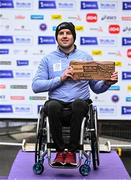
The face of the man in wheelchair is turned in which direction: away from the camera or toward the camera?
toward the camera

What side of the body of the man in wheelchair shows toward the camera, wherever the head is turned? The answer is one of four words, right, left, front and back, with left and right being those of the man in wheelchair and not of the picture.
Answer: front

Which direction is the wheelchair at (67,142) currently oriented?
toward the camera
